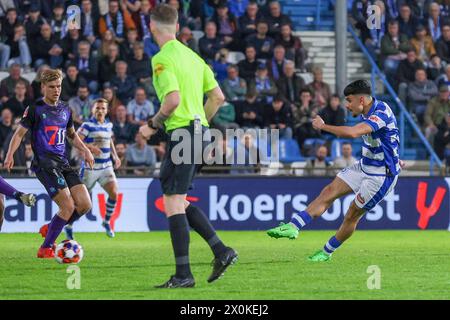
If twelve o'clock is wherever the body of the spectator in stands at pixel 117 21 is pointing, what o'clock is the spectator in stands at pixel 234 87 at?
the spectator in stands at pixel 234 87 is roughly at 10 o'clock from the spectator in stands at pixel 117 21.

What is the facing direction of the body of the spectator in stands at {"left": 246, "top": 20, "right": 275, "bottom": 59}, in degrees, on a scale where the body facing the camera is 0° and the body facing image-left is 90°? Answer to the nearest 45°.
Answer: approximately 0°

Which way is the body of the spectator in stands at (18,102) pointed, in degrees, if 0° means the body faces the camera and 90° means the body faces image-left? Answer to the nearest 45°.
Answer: approximately 0°

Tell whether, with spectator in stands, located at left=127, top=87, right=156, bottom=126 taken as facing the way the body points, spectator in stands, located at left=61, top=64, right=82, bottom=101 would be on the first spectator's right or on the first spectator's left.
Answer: on the first spectator's right
